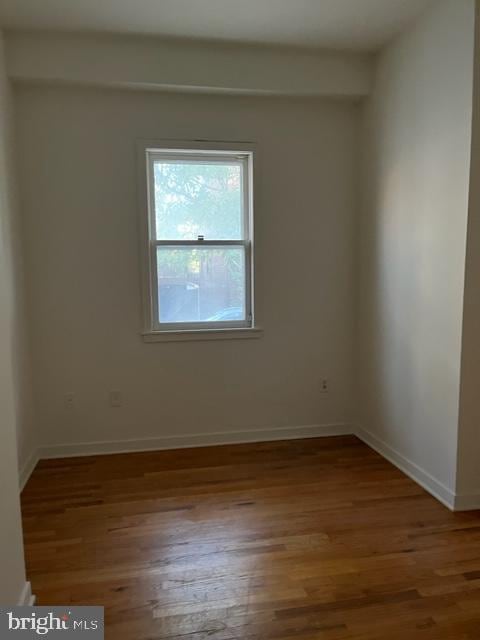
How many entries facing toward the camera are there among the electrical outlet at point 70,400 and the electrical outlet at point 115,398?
2

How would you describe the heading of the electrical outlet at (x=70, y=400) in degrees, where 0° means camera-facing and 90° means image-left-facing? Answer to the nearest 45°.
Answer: approximately 0°
